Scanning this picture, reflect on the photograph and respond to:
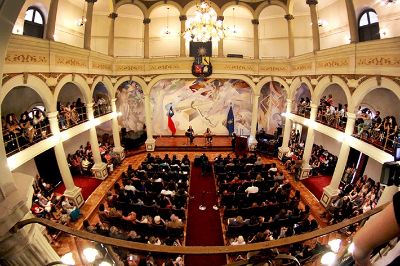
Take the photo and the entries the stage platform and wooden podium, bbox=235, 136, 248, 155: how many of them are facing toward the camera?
2

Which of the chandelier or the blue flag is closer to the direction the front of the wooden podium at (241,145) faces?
the chandelier

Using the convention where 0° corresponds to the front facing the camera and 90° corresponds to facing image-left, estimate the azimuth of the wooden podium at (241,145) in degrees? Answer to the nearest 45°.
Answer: approximately 0°

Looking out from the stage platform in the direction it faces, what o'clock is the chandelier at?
The chandelier is roughly at 12 o'clock from the stage platform.

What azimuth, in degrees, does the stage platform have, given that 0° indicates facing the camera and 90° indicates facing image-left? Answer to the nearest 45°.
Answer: approximately 0°
